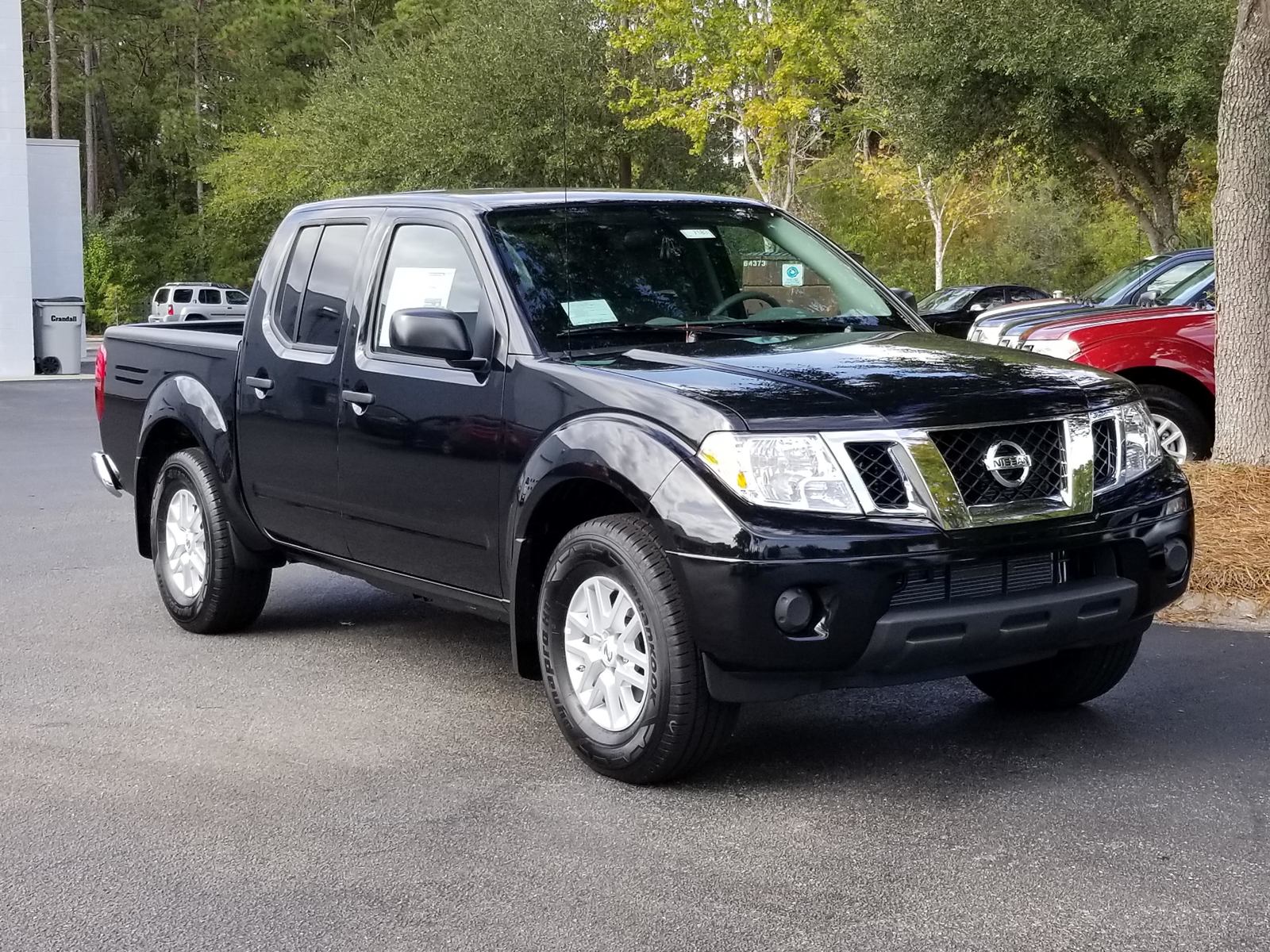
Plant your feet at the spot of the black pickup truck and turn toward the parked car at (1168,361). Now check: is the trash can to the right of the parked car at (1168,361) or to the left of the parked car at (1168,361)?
left

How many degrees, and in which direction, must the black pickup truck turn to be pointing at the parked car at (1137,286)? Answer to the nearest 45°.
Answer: approximately 90° to its left

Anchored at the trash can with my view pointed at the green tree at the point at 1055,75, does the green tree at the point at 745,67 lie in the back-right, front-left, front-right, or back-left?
front-left

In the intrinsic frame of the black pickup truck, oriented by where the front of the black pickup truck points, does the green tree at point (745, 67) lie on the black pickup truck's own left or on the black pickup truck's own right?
on the black pickup truck's own left

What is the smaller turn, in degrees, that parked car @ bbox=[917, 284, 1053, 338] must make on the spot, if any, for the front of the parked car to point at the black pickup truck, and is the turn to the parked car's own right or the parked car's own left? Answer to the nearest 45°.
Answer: approximately 45° to the parked car's own left

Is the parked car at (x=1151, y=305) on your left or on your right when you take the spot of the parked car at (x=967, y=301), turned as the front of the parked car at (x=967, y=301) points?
on your left

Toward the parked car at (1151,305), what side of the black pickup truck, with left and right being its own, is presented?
left

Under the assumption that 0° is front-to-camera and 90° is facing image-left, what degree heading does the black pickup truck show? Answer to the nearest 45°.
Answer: approximately 315°

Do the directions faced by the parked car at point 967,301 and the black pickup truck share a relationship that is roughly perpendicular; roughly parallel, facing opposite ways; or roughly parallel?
roughly perpendicular

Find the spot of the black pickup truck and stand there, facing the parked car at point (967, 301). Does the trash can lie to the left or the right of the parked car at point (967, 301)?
left

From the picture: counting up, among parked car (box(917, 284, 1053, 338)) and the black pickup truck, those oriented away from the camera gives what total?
0

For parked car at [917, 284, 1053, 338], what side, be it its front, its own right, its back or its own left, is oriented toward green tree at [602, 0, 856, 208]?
right

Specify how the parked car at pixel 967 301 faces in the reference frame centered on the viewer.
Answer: facing the viewer and to the left of the viewer
